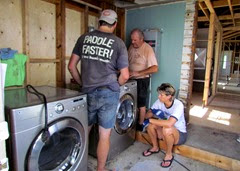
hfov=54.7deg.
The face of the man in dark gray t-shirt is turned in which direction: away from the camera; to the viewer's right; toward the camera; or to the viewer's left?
away from the camera

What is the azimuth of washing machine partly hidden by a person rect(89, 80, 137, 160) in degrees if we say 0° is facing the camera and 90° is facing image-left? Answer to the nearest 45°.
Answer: approximately 315°

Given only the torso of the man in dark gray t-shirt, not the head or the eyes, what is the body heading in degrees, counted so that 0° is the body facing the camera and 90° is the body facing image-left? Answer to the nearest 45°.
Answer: approximately 180°

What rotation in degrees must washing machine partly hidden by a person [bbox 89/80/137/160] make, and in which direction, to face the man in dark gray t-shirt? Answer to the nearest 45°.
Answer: approximately 45° to its right

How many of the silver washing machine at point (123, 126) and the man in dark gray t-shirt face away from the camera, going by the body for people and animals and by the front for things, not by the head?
1

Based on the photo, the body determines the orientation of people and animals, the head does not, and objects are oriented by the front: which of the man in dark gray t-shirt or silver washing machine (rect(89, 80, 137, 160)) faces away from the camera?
the man in dark gray t-shirt
